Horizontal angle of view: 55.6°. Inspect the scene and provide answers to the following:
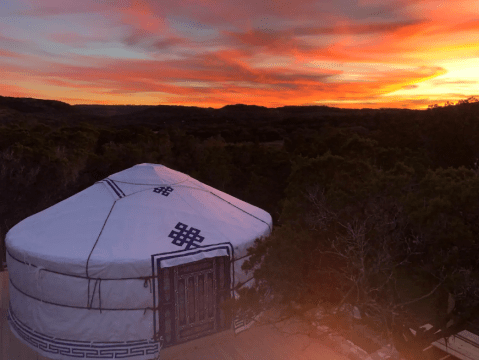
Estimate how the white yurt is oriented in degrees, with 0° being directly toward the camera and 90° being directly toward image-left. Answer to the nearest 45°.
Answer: approximately 315°
